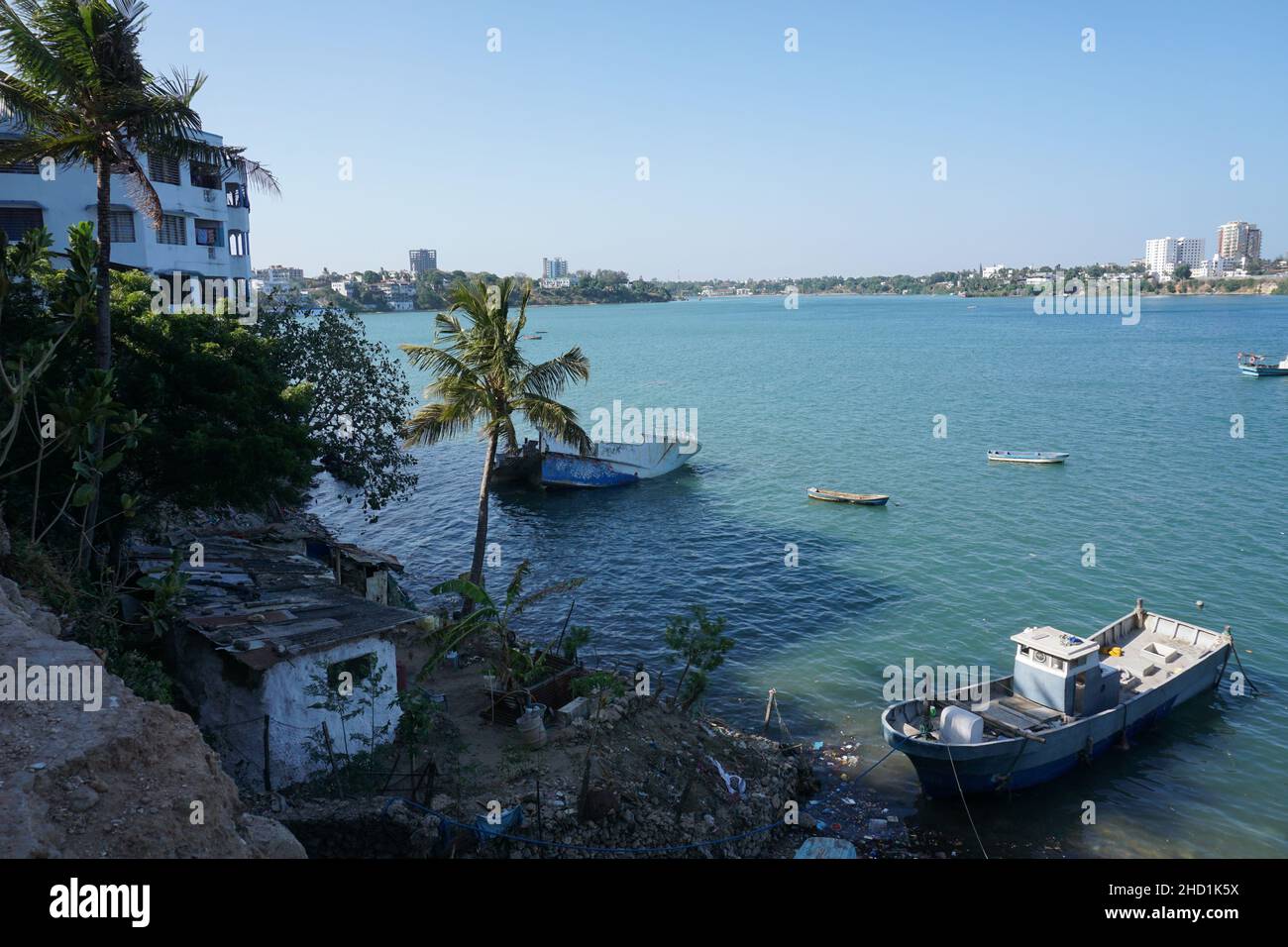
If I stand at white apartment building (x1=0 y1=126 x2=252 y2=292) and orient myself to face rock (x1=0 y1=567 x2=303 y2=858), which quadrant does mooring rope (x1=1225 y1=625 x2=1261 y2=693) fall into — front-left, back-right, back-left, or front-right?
front-left

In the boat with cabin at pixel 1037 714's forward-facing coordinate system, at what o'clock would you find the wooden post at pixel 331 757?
The wooden post is roughly at 12 o'clock from the boat with cabin.

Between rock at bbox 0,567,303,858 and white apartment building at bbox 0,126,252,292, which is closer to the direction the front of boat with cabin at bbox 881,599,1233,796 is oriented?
the rock

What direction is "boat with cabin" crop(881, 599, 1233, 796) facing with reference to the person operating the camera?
facing the viewer and to the left of the viewer

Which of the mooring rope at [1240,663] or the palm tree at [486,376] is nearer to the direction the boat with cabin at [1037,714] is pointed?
the palm tree

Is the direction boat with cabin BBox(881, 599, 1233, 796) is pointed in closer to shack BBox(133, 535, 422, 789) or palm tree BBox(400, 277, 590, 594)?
the shack

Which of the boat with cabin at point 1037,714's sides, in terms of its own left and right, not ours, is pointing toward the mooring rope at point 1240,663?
back

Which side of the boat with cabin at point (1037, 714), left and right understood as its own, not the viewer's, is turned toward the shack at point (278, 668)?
front

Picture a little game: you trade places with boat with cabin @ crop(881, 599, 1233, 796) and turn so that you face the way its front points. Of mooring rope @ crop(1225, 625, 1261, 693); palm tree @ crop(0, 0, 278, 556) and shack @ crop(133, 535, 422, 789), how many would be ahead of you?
2

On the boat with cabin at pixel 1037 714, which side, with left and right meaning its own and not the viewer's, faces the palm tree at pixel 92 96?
front

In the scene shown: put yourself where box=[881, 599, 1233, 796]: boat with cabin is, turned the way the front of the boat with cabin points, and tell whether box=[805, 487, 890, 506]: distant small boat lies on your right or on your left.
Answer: on your right

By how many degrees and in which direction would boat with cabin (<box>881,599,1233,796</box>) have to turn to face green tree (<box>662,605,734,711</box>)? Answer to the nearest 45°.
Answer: approximately 45° to its right

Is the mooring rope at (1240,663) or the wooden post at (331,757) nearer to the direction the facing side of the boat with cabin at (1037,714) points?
the wooden post
